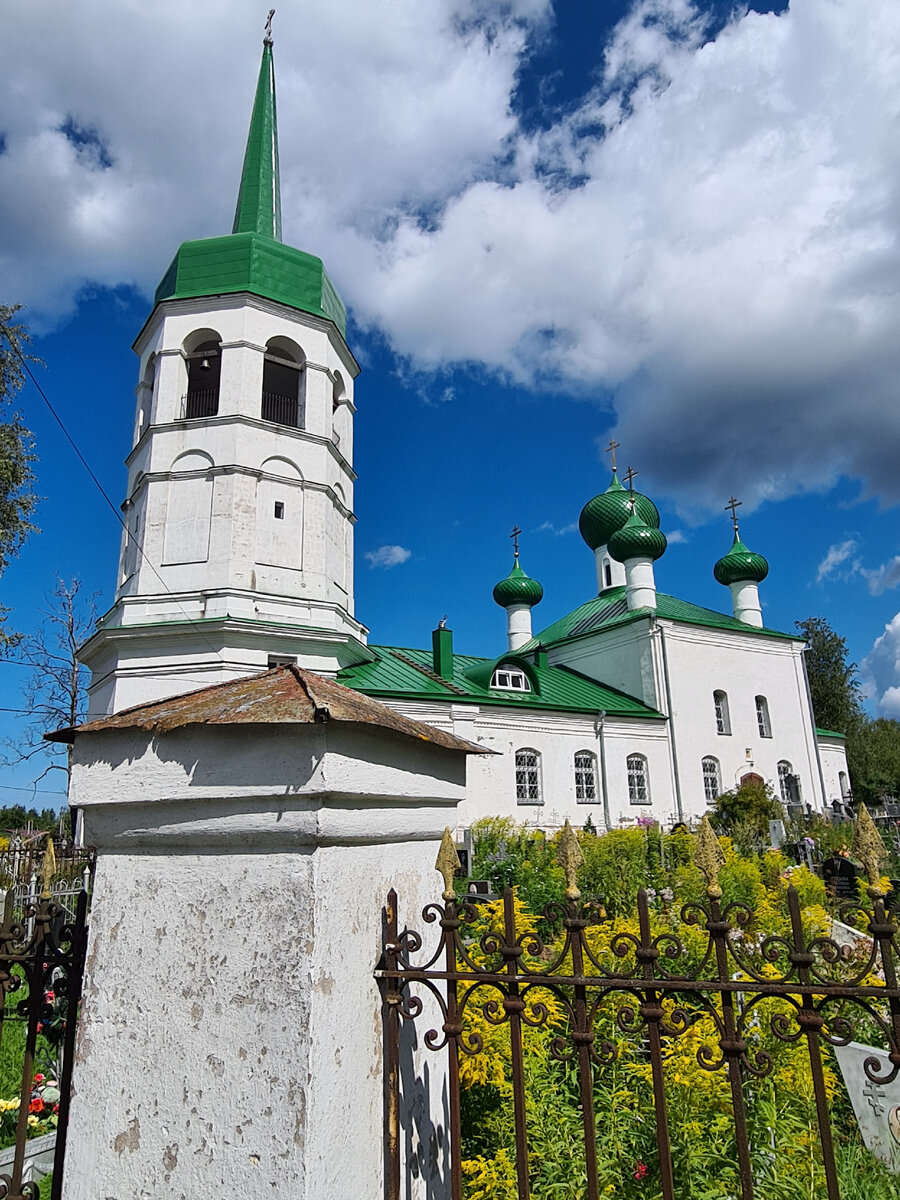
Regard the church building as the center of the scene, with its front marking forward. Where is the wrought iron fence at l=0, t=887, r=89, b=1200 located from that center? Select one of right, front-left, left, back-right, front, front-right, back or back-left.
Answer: front-left

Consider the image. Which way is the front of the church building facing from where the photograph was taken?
facing the viewer and to the left of the viewer

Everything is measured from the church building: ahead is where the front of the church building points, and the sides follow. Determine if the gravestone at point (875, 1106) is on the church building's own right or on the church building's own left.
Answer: on the church building's own left

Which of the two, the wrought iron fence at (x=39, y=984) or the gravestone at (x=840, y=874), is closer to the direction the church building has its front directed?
the wrought iron fence

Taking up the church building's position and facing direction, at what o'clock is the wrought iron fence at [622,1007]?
The wrought iron fence is roughly at 10 o'clock from the church building.

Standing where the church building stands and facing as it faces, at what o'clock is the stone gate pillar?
The stone gate pillar is roughly at 10 o'clock from the church building.

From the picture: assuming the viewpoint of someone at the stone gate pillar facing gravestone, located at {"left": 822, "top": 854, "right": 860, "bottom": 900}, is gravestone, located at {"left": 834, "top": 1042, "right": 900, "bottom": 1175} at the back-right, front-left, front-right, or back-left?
front-right
